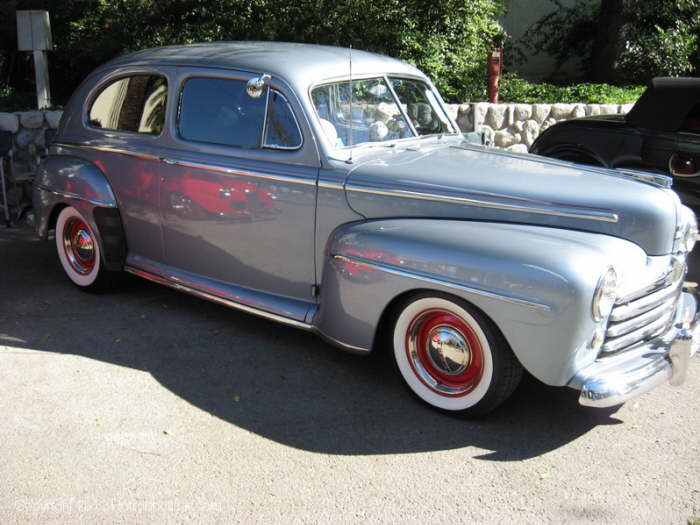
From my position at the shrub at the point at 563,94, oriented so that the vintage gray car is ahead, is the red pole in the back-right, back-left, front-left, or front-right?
front-right

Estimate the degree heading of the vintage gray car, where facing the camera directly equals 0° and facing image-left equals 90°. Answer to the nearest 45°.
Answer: approximately 315°

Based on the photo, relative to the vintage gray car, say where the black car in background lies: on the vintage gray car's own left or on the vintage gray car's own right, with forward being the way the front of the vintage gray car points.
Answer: on the vintage gray car's own left

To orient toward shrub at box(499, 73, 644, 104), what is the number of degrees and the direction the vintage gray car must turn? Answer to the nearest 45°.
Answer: approximately 135° to its left

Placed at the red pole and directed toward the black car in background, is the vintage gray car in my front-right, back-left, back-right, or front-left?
front-right

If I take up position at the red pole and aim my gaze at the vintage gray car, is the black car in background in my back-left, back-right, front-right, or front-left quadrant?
front-left

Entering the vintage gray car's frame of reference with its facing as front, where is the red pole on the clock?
The red pole is roughly at 8 o'clock from the vintage gray car.

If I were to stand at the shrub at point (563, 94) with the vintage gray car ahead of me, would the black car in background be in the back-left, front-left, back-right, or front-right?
front-left
